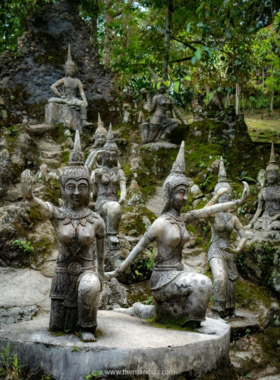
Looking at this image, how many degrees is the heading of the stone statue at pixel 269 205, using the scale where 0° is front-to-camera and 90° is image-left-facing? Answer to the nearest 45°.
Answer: approximately 0°

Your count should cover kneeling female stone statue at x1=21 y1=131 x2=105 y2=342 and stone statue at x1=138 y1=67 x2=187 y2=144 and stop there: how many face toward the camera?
2

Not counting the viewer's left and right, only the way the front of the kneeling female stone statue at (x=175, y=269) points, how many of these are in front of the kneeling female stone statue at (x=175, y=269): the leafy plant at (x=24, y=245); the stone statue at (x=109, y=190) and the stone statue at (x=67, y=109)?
0

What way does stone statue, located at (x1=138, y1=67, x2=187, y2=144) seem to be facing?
toward the camera

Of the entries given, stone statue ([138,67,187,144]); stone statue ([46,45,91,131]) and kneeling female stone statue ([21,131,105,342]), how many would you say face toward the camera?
3

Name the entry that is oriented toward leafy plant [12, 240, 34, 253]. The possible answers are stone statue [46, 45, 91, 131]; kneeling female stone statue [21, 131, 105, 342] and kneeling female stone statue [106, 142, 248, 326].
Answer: the stone statue

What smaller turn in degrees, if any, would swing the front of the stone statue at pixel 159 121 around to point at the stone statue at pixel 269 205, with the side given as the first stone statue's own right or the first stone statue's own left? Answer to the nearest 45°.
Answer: approximately 45° to the first stone statue's own left

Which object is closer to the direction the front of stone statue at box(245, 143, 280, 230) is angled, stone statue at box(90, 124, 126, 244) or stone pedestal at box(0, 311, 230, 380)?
the stone pedestal

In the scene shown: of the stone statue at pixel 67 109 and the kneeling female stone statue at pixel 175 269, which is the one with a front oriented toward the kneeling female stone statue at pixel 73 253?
the stone statue

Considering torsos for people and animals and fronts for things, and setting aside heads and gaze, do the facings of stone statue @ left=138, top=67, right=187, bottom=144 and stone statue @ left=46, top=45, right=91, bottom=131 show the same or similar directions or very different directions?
same or similar directions

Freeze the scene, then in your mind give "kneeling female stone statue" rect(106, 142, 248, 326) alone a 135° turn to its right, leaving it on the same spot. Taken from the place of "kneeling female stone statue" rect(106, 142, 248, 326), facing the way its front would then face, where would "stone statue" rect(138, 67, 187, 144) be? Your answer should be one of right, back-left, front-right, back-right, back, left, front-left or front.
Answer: right

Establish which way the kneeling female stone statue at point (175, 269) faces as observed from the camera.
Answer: facing the viewer and to the right of the viewer

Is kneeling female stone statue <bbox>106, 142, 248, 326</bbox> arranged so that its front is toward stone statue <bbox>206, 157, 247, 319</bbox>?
no

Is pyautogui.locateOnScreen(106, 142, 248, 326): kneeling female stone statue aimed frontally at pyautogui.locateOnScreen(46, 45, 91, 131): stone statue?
no
